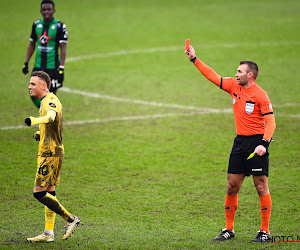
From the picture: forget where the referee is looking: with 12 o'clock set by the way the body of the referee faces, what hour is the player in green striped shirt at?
The player in green striped shirt is roughly at 3 o'clock from the referee.

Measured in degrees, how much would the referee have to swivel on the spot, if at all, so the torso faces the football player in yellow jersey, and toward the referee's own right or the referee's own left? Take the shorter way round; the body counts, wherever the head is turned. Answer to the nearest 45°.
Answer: approximately 45° to the referee's own right

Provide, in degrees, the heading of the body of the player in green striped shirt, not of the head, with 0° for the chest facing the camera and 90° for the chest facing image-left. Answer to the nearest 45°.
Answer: approximately 0°
